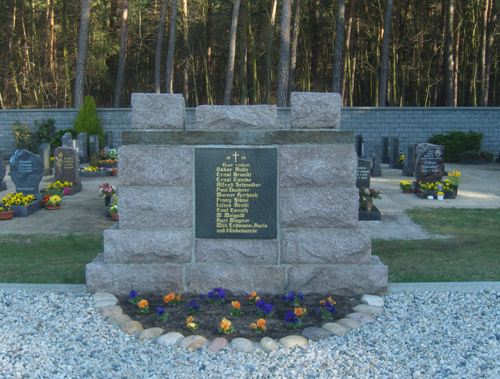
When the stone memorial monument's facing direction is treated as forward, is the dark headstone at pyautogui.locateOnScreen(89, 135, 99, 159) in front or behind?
behind

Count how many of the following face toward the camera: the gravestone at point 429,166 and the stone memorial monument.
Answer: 2

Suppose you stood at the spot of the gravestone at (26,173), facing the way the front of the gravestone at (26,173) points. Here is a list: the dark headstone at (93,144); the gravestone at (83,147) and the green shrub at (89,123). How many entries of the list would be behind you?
3

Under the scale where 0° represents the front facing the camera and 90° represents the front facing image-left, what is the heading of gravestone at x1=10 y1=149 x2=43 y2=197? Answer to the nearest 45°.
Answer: approximately 0°

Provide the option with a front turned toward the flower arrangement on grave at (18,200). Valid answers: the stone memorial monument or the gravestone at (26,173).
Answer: the gravestone

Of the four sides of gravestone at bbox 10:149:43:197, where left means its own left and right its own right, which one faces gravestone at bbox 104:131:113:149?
back

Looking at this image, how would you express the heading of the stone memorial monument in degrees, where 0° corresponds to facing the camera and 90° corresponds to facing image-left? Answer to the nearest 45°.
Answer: approximately 0°

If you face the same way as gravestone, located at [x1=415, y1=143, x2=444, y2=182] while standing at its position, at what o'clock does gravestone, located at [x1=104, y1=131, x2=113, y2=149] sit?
gravestone, located at [x1=104, y1=131, x2=113, y2=149] is roughly at 4 o'clock from gravestone, located at [x1=415, y1=143, x2=444, y2=182].

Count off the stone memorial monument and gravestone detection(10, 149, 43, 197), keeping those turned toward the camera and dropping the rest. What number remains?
2
